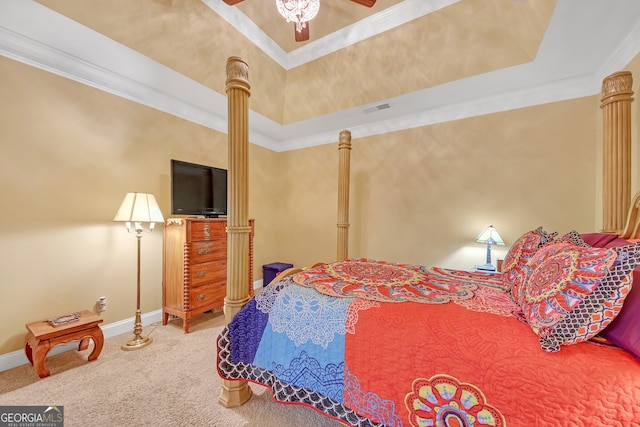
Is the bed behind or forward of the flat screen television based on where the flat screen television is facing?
forward

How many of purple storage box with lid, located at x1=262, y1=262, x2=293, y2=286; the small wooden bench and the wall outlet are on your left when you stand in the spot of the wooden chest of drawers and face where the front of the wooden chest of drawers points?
1

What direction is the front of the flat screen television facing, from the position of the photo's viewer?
facing the viewer and to the right of the viewer

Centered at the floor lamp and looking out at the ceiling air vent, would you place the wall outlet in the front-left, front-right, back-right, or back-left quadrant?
back-left

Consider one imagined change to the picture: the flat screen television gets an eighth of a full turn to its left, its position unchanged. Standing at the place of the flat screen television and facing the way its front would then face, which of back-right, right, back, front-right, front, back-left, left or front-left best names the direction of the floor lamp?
back-right

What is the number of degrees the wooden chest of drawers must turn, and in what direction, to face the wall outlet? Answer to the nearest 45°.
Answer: approximately 135° to its right

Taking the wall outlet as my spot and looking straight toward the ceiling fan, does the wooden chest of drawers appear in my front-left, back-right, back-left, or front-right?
front-left
